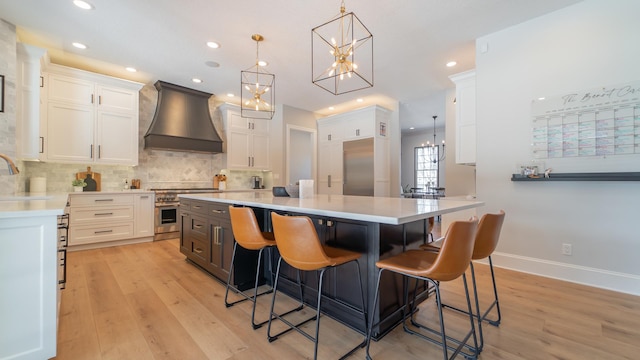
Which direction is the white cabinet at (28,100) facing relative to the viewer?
to the viewer's right

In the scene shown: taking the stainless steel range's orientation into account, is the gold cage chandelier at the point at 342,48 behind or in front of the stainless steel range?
in front

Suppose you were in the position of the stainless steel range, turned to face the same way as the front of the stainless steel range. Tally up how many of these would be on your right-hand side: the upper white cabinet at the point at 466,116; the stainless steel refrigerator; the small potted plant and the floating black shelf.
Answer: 1

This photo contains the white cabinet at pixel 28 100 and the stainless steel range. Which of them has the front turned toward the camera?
the stainless steel range

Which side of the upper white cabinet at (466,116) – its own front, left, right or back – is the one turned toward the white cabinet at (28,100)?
front

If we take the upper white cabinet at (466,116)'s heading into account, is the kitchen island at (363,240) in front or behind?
in front

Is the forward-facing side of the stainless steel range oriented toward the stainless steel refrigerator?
no

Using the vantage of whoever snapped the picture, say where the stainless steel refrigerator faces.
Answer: facing the viewer and to the left of the viewer

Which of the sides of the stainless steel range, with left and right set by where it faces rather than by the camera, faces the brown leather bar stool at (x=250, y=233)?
front

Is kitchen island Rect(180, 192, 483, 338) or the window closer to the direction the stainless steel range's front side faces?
the kitchen island

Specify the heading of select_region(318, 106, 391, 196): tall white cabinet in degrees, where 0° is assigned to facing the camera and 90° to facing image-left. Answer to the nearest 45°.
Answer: approximately 45°

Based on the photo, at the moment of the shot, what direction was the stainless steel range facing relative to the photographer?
facing the viewer

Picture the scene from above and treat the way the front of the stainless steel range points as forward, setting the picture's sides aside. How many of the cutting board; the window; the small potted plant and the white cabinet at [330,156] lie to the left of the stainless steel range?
2
